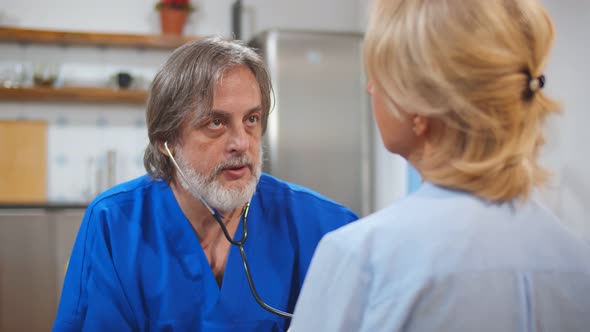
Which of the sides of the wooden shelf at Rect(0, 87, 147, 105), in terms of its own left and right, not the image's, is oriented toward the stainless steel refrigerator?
left

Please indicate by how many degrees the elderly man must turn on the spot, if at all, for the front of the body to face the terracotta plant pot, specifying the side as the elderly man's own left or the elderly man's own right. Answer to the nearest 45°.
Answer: approximately 135° to the elderly man's own left

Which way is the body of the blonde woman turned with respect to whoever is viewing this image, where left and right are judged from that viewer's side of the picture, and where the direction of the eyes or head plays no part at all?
facing away from the viewer and to the left of the viewer

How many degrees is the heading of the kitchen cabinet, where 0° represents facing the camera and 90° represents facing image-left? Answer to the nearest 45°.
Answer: approximately 0°

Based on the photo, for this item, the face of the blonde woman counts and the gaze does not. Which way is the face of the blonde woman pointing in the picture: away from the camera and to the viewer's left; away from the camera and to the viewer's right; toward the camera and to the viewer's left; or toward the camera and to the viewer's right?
away from the camera and to the viewer's left

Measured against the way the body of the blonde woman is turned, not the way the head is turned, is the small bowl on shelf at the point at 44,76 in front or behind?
in front

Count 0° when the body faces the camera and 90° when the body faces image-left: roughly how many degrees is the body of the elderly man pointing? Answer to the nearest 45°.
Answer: approximately 315°

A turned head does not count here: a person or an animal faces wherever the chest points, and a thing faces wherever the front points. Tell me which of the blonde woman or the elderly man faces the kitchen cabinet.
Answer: the blonde woman

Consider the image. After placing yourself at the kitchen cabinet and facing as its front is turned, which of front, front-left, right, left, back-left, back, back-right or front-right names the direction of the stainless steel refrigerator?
left
